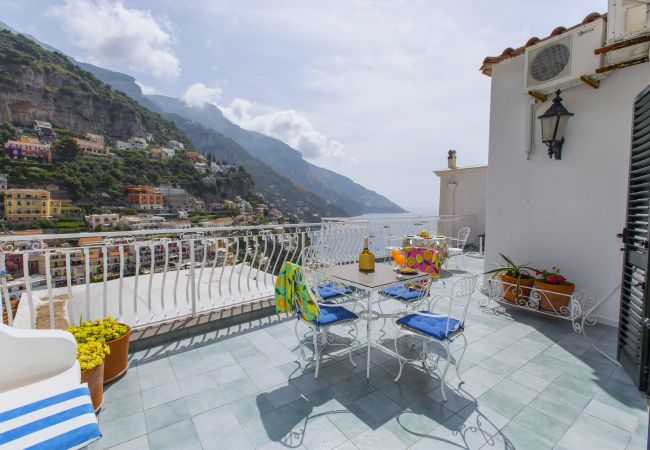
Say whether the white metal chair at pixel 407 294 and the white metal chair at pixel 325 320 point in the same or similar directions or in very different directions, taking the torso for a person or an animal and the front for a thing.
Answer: very different directions

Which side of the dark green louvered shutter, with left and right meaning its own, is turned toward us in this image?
left

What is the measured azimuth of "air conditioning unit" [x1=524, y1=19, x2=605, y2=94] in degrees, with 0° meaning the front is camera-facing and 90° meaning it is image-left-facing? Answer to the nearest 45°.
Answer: approximately 45°

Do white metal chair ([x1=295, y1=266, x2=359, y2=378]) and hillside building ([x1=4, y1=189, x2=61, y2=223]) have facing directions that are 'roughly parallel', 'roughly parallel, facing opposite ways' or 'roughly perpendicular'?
roughly perpendicular

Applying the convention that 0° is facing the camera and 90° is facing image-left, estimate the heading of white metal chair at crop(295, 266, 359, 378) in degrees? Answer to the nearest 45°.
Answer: approximately 225°

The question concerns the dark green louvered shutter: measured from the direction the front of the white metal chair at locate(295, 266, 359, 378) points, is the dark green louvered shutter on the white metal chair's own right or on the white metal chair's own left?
on the white metal chair's own right

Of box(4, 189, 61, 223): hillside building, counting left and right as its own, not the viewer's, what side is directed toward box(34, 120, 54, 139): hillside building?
back

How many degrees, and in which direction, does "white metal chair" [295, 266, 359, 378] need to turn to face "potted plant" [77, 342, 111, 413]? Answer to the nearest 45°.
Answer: approximately 180°
